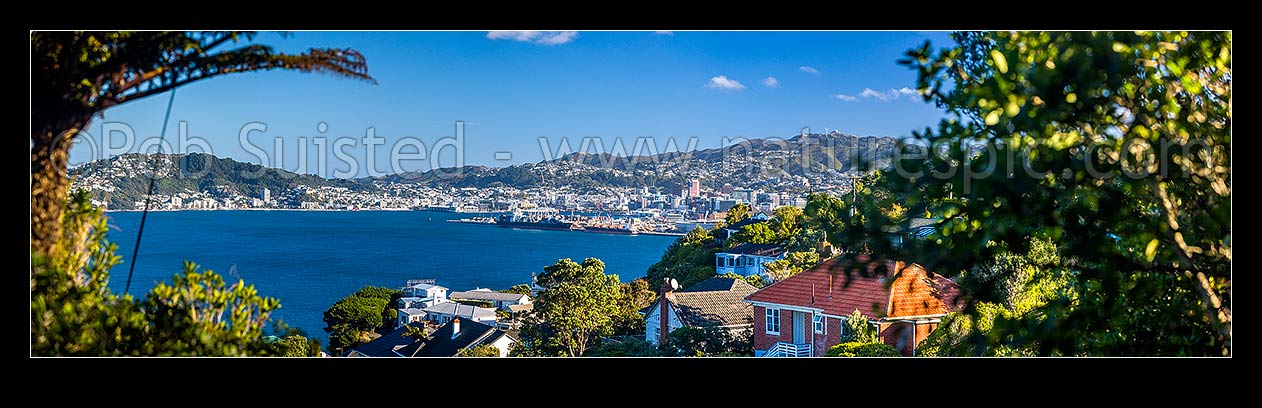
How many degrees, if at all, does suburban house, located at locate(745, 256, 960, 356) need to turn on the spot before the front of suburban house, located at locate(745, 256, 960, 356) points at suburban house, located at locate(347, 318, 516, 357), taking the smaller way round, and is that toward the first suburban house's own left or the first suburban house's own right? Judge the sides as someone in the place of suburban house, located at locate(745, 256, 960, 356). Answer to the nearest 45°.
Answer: approximately 45° to the first suburban house's own right

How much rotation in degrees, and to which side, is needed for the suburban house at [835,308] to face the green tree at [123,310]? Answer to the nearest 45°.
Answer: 0° — it already faces it

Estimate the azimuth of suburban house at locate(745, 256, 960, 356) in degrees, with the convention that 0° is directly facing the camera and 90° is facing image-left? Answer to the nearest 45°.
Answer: approximately 45°

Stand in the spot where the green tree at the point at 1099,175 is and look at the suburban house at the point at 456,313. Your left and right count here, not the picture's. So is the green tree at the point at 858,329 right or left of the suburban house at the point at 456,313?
right

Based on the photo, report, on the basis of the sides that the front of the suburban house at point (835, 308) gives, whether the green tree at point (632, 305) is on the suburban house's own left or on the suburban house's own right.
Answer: on the suburban house's own right

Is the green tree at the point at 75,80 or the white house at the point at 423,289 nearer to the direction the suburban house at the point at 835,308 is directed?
the green tree

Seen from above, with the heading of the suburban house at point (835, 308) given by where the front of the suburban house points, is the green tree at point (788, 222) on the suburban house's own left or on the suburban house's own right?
on the suburban house's own right

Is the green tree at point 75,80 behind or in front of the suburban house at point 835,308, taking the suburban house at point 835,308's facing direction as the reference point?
in front

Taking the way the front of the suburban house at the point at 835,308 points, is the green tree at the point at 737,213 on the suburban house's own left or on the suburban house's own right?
on the suburban house's own right
